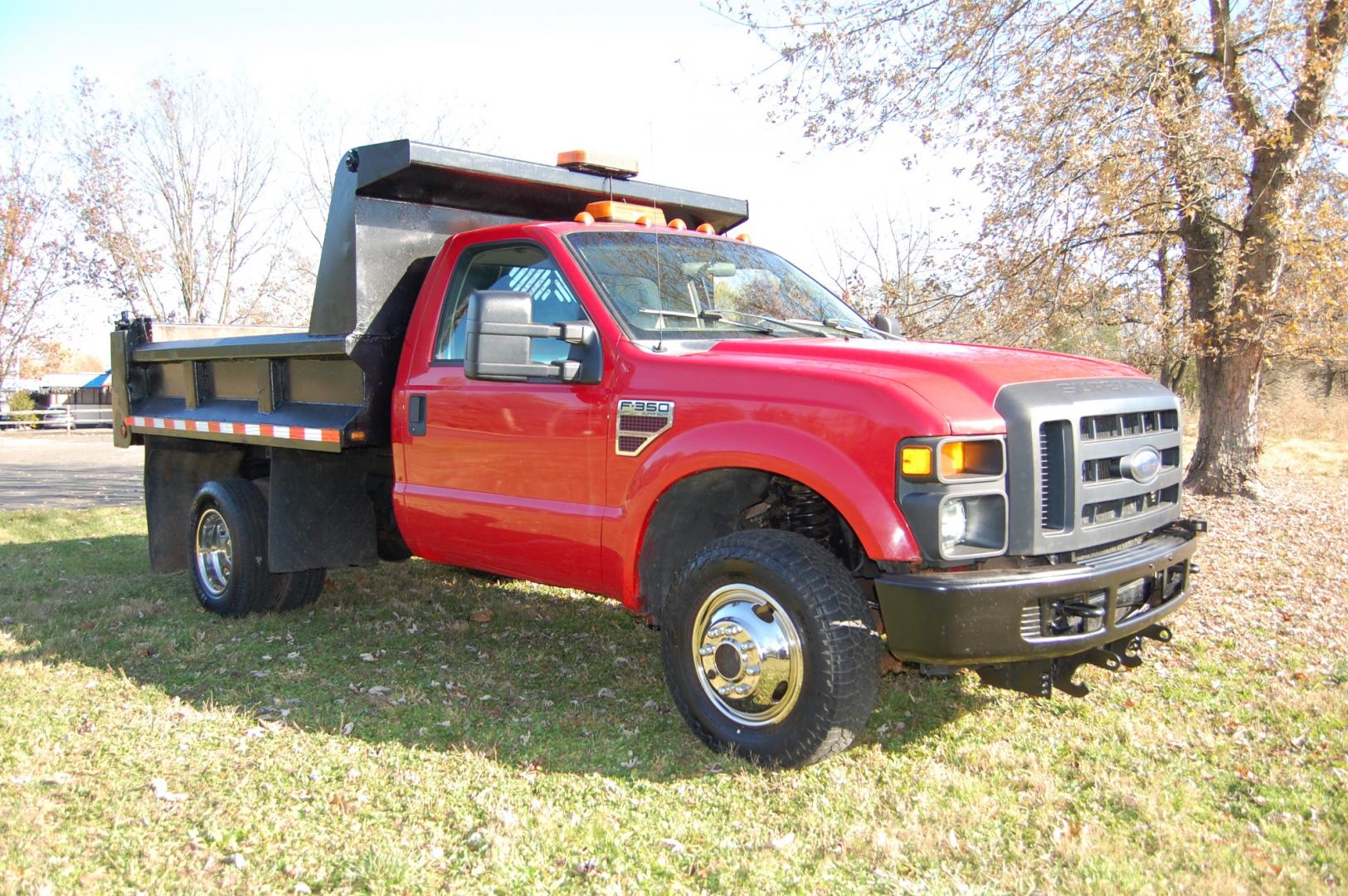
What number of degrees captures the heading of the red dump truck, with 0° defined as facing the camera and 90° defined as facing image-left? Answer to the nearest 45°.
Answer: approximately 315°

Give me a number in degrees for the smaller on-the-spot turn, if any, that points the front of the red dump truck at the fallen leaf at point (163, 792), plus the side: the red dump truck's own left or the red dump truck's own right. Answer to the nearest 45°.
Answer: approximately 135° to the red dump truck's own right
